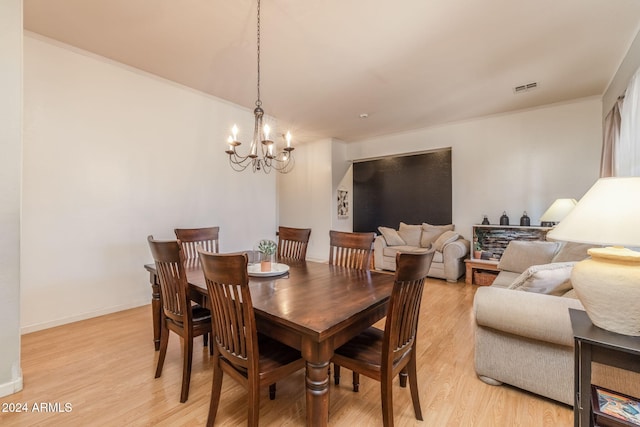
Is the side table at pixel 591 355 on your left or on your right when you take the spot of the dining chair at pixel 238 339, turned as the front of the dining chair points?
on your right

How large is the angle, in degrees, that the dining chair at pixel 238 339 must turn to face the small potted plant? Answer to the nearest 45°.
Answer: approximately 45° to its left

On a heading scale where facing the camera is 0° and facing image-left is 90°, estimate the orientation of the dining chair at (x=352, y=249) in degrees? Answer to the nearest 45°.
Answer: approximately 45°

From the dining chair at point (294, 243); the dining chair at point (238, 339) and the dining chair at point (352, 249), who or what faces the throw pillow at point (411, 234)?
the dining chair at point (238, 339)

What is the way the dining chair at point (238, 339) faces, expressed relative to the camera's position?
facing away from the viewer and to the right of the viewer

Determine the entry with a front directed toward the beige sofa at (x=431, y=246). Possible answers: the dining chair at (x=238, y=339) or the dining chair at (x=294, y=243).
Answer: the dining chair at (x=238, y=339)

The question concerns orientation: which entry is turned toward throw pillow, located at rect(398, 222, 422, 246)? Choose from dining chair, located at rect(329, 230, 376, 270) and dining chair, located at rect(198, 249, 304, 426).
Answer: dining chair, located at rect(198, 249, 304, 426)

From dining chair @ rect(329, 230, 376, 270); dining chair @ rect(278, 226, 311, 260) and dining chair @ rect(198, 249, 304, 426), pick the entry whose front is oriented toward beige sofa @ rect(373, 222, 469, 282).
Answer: dining chair @ rect(198, 249, 304, 426)

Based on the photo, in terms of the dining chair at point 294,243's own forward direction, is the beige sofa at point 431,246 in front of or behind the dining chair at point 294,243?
behind

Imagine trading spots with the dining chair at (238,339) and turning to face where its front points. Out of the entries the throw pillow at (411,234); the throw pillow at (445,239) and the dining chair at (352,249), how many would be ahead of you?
3

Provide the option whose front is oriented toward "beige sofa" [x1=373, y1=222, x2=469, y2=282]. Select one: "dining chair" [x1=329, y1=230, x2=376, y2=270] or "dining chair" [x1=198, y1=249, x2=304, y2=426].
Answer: "dining chair" [x1=198, y1=249, x2=304, y2=426]

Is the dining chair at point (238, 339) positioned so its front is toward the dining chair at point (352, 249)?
yes

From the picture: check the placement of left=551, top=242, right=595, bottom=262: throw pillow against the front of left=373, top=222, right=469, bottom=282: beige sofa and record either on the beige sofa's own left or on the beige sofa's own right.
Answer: on the beige sofa's own left
